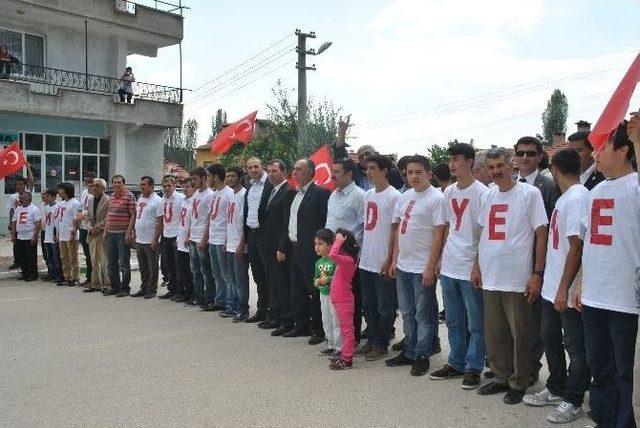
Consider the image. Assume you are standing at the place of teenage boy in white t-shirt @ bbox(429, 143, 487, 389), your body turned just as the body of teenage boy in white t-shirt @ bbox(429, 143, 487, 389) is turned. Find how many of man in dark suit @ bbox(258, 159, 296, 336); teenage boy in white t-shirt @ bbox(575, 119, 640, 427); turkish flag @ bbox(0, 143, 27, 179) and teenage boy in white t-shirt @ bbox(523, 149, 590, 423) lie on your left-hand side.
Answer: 2

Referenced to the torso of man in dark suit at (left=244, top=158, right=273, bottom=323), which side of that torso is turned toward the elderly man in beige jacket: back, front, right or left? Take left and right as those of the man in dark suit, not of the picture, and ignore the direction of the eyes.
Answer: right

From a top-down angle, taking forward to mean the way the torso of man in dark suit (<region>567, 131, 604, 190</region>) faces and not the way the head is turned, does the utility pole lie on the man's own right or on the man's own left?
on the man's own right

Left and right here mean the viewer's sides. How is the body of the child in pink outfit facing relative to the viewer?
facing to the left of the viewer

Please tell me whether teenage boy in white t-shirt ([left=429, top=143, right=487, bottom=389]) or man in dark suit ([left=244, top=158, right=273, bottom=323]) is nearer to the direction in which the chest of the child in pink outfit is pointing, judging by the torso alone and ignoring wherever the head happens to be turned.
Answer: the man in dark suit

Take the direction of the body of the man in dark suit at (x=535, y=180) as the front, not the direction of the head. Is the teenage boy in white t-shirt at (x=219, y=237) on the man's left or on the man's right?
on the man's right

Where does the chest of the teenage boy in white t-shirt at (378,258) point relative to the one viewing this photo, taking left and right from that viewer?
facing the viewer and to the left of the viewer

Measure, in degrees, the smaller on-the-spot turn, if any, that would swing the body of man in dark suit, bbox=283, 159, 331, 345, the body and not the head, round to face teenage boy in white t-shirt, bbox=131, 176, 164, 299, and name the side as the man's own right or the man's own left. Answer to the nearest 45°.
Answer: approximately 90° to the man's own right

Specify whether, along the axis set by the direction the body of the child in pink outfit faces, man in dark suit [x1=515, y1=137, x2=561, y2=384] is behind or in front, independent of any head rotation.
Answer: behind

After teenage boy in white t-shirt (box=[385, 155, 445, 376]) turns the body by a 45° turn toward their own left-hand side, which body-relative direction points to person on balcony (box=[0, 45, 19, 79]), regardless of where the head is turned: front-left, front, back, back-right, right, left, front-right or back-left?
back-right

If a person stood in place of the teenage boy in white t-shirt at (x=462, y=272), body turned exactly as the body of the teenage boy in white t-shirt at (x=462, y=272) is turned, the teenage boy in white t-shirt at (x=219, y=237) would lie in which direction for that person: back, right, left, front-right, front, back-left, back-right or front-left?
right

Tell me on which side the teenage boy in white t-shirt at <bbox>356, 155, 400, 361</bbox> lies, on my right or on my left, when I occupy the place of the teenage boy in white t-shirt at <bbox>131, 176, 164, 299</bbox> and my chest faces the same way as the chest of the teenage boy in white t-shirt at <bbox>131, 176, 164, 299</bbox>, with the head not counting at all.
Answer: on my left

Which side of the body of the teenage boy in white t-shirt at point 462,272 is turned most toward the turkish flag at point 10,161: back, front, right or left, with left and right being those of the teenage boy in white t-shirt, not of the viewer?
right

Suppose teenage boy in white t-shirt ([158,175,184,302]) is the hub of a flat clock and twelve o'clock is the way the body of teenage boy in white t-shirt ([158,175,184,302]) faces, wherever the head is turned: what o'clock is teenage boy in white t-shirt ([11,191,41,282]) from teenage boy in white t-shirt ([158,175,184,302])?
teenage boy in white t-shirt ([11,191,41,282]) is roughly at 3 o'clock from teenage boy in white t-shirt ([158,175,184,302]).

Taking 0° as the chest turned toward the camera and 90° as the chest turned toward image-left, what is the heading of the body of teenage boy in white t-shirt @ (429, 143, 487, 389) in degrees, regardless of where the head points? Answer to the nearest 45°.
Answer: approximately 45°

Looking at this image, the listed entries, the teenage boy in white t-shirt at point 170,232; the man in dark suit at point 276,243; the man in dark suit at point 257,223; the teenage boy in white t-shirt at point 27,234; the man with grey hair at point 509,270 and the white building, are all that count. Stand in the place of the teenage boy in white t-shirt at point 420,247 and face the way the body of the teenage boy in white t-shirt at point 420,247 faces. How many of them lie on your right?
5
